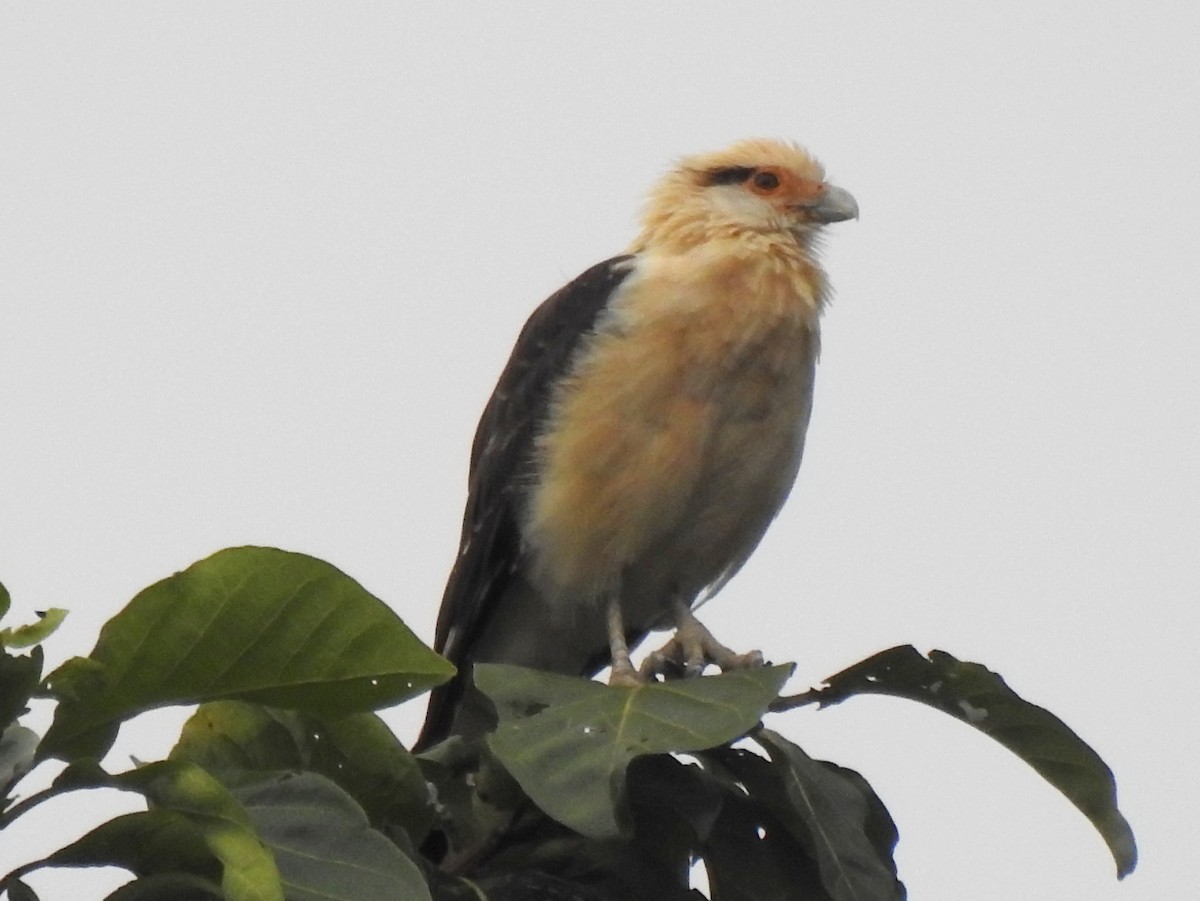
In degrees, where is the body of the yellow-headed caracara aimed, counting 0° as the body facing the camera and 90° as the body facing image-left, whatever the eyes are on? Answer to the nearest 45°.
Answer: approximately 315°

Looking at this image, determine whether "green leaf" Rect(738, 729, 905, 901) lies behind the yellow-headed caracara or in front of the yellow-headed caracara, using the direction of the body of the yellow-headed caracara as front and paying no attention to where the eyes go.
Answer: in front

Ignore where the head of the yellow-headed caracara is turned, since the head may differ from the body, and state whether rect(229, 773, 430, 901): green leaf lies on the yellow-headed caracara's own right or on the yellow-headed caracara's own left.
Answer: on the yellow-headed caracara's own right

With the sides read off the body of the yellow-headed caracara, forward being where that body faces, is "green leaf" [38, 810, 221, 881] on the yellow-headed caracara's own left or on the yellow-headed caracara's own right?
on the yellow-headed caracara's own right

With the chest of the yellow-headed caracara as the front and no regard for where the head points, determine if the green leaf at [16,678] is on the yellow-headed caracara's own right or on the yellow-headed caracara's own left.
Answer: on the yellow-headed caracara's own right

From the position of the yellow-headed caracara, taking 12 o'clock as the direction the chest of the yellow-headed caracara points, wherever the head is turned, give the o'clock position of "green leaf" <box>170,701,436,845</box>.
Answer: The green leaf is roughly at 4 o'clock from the yellow-headed caracara.
